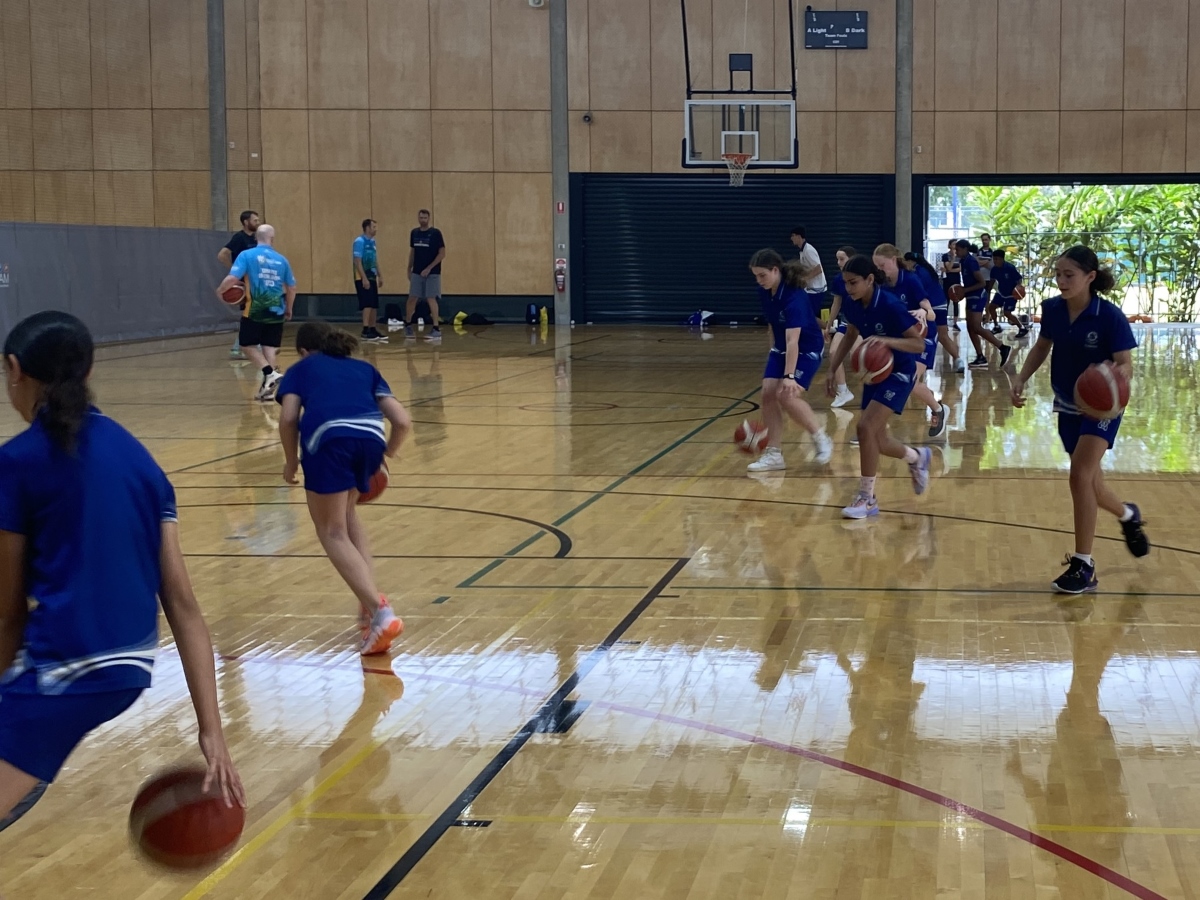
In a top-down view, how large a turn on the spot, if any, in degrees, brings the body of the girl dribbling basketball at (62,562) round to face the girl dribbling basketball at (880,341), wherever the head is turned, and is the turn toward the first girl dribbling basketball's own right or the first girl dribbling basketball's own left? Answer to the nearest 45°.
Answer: approximately 90° to the first girl dribbling basketball's own right

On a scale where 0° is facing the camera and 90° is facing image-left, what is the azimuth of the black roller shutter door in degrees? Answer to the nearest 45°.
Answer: approximately 0°

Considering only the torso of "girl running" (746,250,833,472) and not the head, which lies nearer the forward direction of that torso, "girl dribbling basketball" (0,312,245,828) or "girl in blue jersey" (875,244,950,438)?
the girl dribbling basketball

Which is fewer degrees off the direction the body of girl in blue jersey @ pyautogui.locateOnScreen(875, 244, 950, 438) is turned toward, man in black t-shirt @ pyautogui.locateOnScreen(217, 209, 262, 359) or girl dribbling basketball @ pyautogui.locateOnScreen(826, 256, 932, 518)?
the girl dribbling basketball

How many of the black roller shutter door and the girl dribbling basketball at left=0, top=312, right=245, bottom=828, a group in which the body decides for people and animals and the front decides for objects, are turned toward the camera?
1

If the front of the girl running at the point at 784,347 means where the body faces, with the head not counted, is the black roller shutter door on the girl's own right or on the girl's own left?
on the girl's own right

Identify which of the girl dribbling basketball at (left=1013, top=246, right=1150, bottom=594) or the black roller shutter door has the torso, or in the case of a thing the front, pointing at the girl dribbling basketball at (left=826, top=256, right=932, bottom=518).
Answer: the black roller shutter door

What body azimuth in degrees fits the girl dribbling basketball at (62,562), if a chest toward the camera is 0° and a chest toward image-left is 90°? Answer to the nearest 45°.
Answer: approximately 135°
